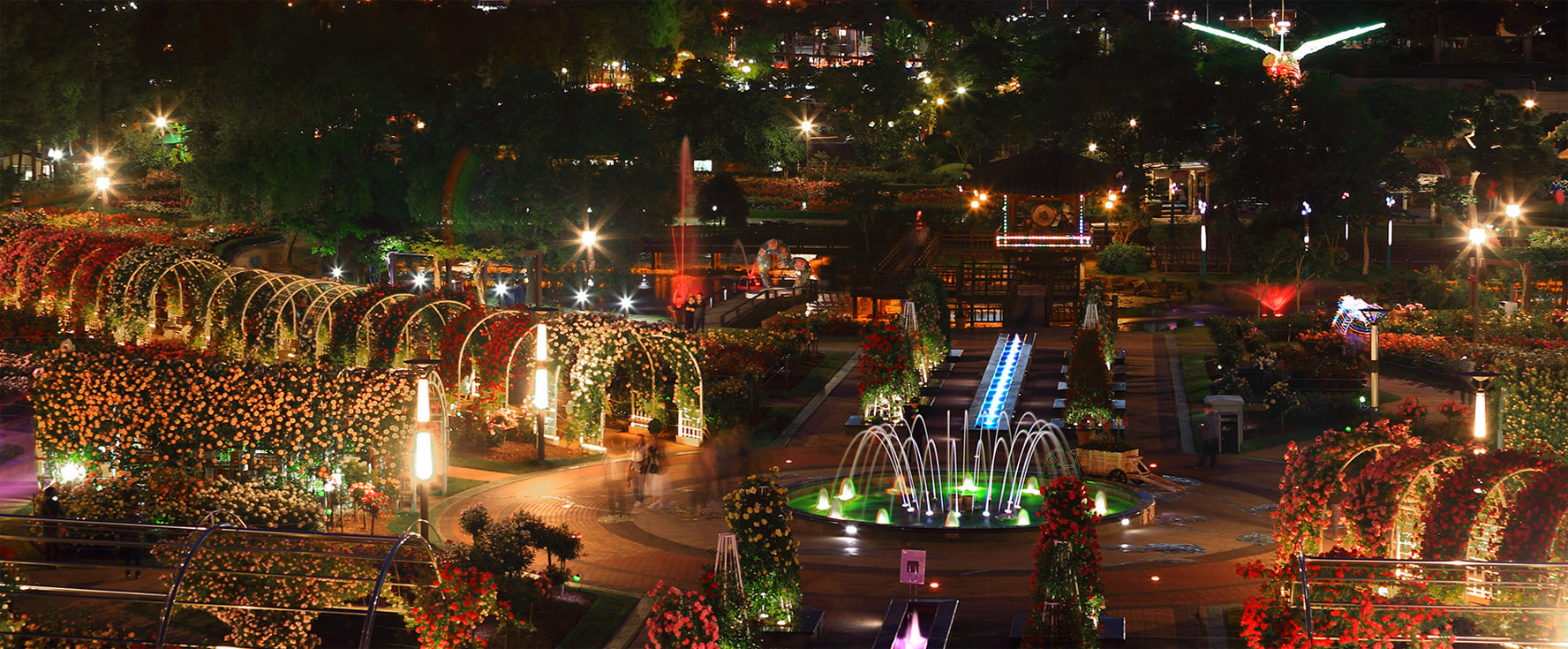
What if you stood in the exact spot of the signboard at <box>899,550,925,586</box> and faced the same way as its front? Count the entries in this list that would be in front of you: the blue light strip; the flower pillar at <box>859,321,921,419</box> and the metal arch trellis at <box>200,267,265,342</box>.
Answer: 0

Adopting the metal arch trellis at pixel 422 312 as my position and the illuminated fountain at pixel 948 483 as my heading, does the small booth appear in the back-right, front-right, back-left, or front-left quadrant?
front-left

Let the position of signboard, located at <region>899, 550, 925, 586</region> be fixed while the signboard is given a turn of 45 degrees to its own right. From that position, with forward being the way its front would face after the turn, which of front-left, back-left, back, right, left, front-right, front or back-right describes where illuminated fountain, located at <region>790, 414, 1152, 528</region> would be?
back-right

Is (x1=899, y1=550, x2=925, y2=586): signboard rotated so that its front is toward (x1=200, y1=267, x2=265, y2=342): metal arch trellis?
no

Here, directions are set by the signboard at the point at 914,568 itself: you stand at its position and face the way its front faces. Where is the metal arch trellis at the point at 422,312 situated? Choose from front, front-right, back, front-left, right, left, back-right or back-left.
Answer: back-right

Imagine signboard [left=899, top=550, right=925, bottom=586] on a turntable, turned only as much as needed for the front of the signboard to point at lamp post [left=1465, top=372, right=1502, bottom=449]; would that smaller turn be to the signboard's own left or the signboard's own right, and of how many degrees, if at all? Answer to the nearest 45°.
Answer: approximately 90° to the signboard's own left

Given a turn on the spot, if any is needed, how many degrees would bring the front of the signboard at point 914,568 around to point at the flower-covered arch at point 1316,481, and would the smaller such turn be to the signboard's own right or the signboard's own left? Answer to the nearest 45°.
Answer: approximately 90° to the signboard's own left

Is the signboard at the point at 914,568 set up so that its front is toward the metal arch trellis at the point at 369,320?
no

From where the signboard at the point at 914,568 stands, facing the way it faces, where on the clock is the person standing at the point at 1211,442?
The person standing is roughly at 7 o'clock from the signboard.

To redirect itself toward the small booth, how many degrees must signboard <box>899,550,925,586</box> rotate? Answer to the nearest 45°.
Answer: approximately 135° to its left

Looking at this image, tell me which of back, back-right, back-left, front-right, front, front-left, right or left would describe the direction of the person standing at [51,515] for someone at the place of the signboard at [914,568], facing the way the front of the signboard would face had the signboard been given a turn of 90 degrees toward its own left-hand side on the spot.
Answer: back

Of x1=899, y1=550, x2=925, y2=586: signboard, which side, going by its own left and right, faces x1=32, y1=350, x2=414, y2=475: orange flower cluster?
right

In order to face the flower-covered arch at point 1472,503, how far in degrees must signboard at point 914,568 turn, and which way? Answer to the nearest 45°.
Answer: approximately 90° to its left

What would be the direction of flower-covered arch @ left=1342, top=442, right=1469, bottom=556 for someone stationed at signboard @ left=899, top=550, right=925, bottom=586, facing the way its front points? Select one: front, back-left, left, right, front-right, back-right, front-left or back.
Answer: left

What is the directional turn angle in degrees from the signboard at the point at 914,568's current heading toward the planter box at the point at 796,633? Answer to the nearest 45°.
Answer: approximately 90° to its right

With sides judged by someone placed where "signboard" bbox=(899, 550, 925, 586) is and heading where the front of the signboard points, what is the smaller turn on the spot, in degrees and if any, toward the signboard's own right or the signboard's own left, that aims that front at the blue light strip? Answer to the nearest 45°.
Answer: approximately 180°

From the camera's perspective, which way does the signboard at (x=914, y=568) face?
toward the camera

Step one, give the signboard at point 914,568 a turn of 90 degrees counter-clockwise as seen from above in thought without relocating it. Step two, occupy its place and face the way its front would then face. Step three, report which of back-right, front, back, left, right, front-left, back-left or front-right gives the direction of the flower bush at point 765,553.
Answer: back

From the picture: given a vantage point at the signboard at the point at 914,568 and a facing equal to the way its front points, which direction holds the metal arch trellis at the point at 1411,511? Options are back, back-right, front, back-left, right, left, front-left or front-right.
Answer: left
